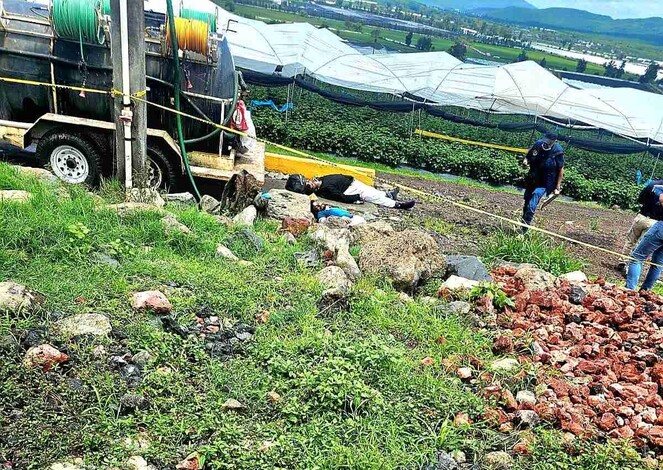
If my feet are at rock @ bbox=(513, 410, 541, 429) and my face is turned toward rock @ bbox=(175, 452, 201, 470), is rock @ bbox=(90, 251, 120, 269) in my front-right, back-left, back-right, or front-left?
front-right

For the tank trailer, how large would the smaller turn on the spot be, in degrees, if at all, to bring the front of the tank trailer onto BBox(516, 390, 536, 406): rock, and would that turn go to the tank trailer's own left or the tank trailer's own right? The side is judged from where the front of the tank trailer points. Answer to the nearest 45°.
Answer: approximately 135° to the tank trailer's own left

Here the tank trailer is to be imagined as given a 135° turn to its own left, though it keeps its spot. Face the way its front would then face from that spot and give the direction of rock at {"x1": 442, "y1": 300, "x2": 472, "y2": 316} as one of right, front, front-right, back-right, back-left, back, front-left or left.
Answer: front

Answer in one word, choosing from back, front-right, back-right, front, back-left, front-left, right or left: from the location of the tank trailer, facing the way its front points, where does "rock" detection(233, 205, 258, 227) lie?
back-left

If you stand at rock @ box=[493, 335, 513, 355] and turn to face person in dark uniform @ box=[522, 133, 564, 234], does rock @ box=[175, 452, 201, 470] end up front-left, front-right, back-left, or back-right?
back-left

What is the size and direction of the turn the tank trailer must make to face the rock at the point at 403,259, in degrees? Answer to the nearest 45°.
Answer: approximately 135° to its left

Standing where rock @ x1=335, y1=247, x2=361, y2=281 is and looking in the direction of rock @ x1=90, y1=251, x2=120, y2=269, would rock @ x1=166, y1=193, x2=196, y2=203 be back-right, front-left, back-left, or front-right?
front-right

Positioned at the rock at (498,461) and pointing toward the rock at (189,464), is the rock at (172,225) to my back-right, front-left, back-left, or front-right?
front-right

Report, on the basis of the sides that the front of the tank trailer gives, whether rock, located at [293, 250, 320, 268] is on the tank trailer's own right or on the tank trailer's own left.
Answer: on the tank trailer's own left

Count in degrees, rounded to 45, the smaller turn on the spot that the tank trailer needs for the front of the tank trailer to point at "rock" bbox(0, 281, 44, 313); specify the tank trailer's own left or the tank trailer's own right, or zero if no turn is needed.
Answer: approximately 90° to the tank trailer's own left

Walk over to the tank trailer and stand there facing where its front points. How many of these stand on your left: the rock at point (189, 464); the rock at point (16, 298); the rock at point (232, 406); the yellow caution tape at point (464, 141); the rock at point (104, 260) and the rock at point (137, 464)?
5

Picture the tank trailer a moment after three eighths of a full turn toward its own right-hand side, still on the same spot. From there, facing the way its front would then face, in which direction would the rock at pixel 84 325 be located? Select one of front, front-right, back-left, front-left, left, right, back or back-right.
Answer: back-right

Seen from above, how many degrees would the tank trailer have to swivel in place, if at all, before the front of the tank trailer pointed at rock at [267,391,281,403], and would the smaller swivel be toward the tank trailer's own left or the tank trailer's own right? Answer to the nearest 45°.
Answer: approximately 90° to the tank trailer's own left

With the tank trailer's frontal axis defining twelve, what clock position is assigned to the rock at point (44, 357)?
The rock is roughly at 9 o'clock from the tank trailer.

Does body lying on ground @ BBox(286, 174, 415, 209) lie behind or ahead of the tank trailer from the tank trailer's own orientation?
behind

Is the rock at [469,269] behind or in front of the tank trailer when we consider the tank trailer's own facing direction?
behind

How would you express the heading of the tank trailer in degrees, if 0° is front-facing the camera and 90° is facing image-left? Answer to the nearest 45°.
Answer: approximately 90°

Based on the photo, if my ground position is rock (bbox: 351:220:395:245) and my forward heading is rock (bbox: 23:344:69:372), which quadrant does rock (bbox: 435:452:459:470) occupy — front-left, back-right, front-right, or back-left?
front-left

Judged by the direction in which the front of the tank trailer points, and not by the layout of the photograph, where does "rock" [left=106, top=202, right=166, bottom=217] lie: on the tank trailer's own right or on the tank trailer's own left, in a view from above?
on the tank trailer's own left
